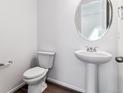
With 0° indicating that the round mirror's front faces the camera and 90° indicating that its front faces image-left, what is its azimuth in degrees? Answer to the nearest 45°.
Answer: approximately 0°

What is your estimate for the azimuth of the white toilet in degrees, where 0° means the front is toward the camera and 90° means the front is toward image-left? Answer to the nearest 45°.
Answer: approximately 45°
